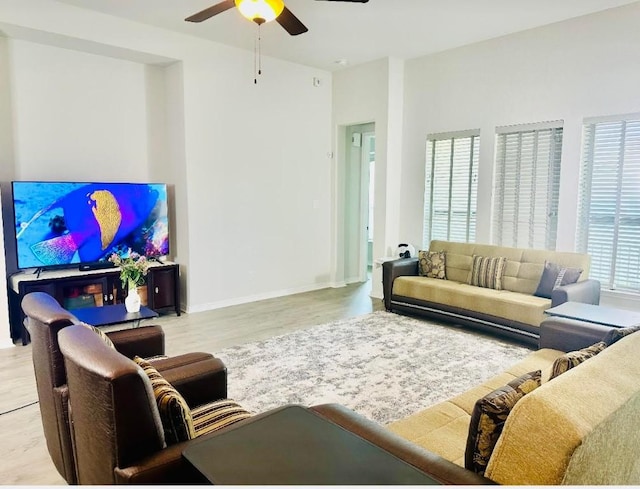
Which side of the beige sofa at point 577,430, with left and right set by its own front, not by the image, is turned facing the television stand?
front

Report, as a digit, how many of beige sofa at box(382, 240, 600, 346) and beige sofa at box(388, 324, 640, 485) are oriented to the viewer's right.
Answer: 0

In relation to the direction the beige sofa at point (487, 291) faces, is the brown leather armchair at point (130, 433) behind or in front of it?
in front

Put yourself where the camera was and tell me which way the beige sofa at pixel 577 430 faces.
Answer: facing away from the viewer and to the left of the viewer

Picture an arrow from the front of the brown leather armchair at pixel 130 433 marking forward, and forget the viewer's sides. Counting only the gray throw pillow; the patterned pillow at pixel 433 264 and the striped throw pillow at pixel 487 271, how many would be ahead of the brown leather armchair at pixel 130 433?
3

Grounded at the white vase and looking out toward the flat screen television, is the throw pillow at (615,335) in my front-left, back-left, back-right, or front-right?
back-right

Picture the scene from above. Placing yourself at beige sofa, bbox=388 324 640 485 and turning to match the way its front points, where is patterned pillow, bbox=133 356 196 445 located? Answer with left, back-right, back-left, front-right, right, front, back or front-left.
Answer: front-left

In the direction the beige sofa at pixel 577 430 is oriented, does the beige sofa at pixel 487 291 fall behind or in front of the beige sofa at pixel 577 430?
in front

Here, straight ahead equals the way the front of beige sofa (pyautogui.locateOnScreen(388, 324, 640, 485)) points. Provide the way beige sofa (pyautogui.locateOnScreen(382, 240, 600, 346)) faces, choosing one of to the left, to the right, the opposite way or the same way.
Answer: to the left

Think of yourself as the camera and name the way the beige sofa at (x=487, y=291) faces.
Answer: facing the viewer and to the left of the viewer

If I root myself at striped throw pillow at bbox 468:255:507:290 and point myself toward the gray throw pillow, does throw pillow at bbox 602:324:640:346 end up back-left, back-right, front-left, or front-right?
front-right

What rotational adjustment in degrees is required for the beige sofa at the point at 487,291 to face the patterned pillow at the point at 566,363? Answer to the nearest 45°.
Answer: approximately 45° to its left

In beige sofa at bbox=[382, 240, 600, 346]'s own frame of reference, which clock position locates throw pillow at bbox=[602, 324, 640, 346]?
The throw pillow is roughly at 10 o'clock from the beige sofa.
